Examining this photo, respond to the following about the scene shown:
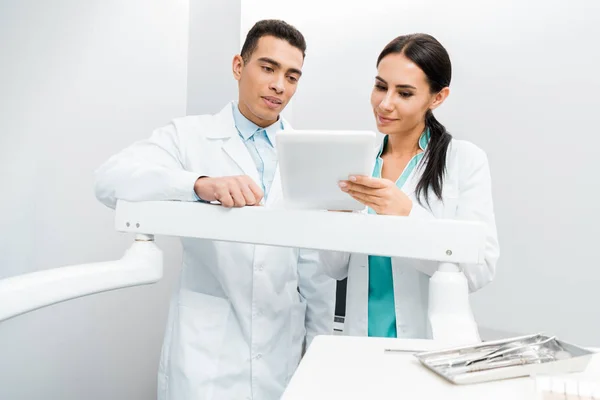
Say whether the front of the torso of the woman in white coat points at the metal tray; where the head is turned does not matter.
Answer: no

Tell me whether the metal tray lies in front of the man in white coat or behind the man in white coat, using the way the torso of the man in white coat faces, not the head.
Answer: in front

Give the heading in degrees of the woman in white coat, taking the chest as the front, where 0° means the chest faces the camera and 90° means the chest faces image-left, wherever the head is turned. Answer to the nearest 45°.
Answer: approximately 45°

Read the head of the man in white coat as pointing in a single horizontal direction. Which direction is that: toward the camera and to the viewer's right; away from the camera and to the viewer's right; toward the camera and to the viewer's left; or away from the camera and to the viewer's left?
toward the camera and to the viewer's right

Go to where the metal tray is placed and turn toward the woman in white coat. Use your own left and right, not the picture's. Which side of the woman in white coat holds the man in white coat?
left

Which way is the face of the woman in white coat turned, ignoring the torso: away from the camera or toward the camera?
toward the camera

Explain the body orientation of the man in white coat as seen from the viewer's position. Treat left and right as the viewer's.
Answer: facing the viewer and to the right of the viewer
